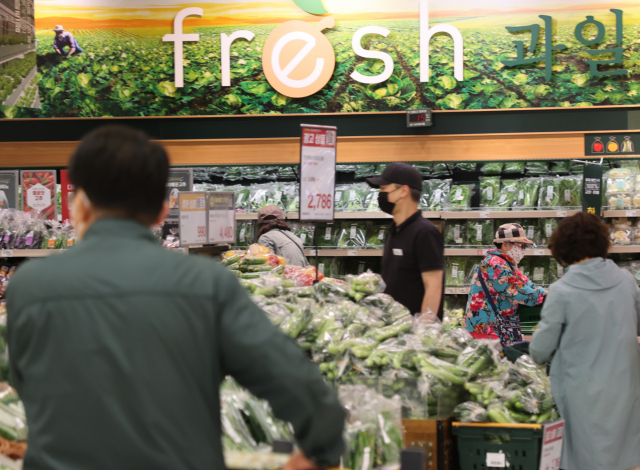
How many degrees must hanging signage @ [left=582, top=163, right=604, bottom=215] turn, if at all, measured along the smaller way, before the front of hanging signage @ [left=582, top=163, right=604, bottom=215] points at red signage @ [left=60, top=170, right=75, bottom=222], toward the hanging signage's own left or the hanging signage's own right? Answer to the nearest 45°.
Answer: approximately 90° to the hanging signage's own right

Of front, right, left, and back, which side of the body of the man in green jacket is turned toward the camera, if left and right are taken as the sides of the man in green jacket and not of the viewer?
back

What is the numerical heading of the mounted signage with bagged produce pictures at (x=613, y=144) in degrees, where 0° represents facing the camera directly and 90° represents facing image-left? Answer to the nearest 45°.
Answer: approximately 0°

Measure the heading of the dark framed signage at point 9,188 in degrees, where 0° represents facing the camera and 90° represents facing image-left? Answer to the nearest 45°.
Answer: approximately 0°

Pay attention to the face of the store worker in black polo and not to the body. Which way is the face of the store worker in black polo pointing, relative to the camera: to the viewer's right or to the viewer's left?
to the viewer's left

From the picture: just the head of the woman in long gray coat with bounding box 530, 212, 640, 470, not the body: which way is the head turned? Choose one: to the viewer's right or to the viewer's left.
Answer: to the viewer's left

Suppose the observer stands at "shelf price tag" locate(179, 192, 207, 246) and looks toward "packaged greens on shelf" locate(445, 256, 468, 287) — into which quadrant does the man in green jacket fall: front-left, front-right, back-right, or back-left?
back-right
